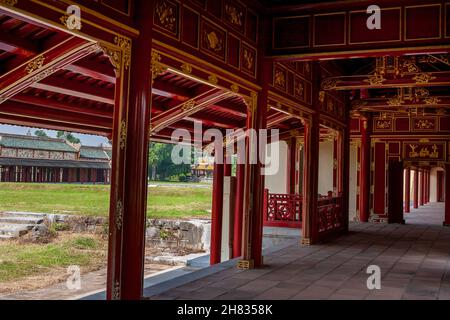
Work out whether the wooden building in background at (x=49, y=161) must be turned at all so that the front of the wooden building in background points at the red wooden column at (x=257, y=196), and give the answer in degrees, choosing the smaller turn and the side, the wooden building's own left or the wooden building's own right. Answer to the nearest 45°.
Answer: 0° — it already faces it

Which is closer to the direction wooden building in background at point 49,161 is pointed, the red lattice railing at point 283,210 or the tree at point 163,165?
the red lattice railing

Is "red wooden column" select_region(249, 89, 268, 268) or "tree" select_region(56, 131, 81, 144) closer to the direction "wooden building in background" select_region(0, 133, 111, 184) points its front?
the red wooden column

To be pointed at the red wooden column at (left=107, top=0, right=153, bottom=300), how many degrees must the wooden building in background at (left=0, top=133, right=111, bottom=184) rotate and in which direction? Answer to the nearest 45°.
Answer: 0° — it already faces it

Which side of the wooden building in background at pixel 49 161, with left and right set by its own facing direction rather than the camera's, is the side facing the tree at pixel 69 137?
back

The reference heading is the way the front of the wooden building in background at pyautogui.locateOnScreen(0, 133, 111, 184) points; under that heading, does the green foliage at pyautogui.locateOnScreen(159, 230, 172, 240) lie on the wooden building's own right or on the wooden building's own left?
on the wooden building's own left

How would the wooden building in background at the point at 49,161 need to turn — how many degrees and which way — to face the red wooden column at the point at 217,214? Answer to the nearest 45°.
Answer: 0° — it already faces it

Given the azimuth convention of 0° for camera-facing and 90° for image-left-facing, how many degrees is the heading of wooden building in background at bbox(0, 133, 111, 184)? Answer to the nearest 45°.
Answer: approximately 0°
